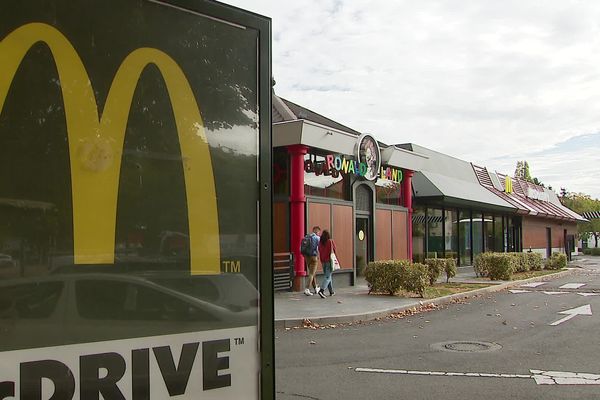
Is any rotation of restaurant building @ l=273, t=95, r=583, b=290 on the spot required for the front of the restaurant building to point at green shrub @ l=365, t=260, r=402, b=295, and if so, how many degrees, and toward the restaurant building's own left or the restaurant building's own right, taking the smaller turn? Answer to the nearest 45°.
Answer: approximately 45° to the restaurant building's own right

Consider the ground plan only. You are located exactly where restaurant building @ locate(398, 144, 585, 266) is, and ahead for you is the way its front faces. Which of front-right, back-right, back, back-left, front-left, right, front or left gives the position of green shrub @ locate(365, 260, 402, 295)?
front-right

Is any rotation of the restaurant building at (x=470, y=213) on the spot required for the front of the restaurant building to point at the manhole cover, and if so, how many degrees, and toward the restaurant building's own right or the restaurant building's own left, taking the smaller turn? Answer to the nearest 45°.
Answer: approximately 45° to the restaurant building's own right

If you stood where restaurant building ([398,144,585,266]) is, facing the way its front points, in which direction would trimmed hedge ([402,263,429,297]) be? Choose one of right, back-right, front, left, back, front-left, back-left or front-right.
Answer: front-right

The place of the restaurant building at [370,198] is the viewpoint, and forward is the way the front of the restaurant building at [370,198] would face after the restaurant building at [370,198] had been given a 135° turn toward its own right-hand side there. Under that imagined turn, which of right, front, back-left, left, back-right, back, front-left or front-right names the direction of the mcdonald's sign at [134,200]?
left

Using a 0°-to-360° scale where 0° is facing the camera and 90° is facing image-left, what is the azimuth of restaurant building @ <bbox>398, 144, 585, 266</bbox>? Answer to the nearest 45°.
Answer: approximately 315°

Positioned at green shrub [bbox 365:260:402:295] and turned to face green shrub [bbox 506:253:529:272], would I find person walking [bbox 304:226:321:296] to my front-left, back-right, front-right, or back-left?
back-left
